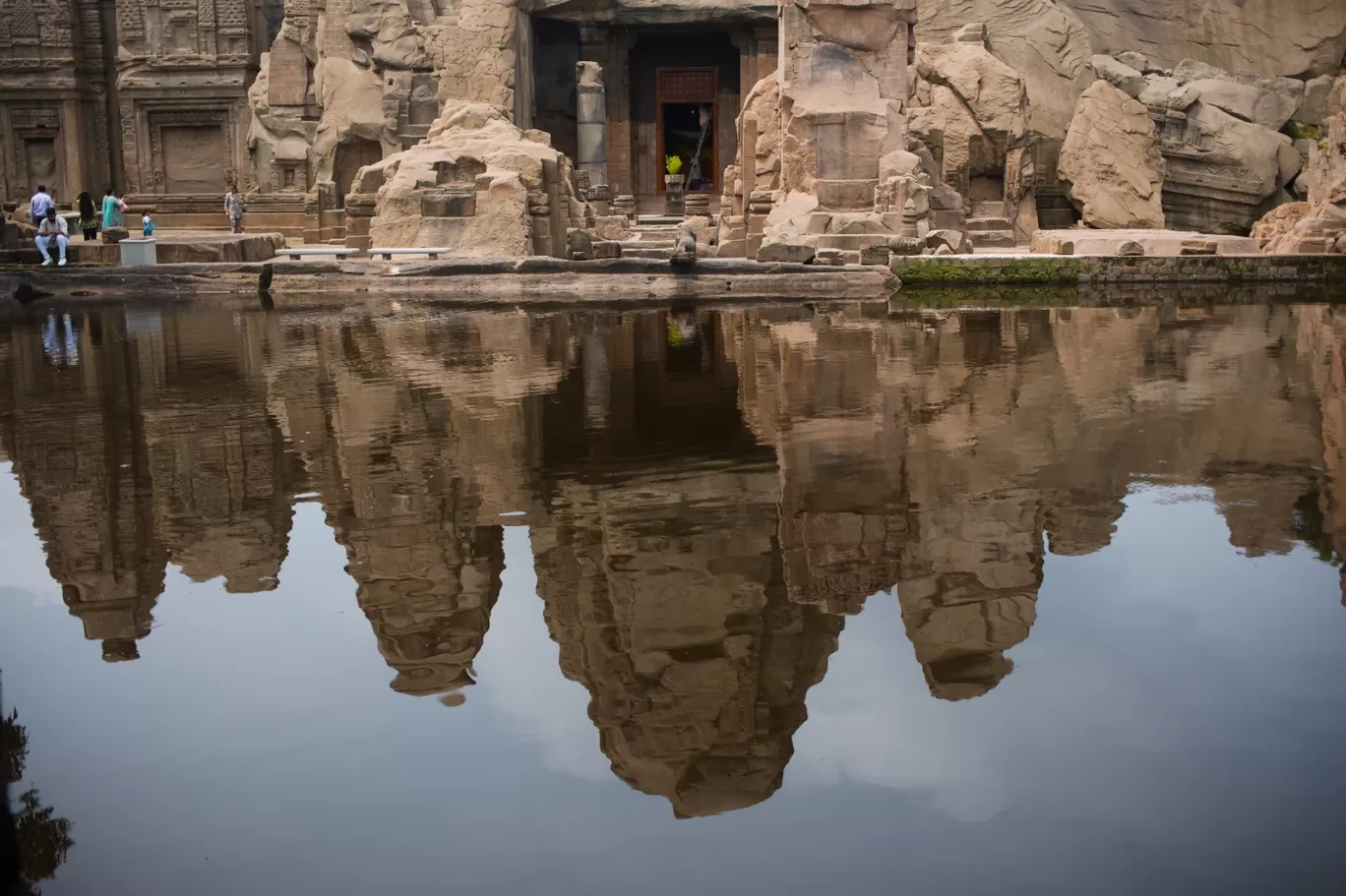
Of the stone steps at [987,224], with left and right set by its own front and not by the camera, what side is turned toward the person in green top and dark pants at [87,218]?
right

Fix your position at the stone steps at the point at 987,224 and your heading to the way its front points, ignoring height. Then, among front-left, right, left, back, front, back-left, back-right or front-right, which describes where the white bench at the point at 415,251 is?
front-right

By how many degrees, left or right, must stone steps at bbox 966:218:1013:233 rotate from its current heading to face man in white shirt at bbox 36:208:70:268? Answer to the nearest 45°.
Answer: approximately 45° to its right

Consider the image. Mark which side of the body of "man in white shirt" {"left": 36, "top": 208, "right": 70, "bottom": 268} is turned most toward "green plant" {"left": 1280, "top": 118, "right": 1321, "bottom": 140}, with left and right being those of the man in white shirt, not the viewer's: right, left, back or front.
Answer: left

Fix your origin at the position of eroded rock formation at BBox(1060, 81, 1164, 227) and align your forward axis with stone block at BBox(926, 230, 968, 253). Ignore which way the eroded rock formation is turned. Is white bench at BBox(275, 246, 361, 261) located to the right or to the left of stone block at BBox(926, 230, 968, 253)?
right

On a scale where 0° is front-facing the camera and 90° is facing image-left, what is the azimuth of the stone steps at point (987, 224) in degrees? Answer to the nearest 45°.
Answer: approximately 0°

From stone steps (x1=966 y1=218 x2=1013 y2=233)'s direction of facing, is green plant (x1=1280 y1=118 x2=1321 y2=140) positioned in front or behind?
behind

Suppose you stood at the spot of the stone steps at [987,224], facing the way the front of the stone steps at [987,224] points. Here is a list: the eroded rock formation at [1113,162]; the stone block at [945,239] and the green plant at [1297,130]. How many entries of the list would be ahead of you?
1

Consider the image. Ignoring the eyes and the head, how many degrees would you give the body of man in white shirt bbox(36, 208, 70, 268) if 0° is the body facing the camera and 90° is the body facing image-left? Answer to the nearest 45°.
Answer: approximately 0°

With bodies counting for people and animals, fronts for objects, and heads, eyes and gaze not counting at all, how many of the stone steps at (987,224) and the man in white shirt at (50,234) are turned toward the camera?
2

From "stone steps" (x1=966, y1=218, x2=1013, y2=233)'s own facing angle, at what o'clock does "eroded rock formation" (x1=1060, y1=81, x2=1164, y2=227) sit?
The eroded rock formation is roughly at 9 o'clock from the stone steps.
